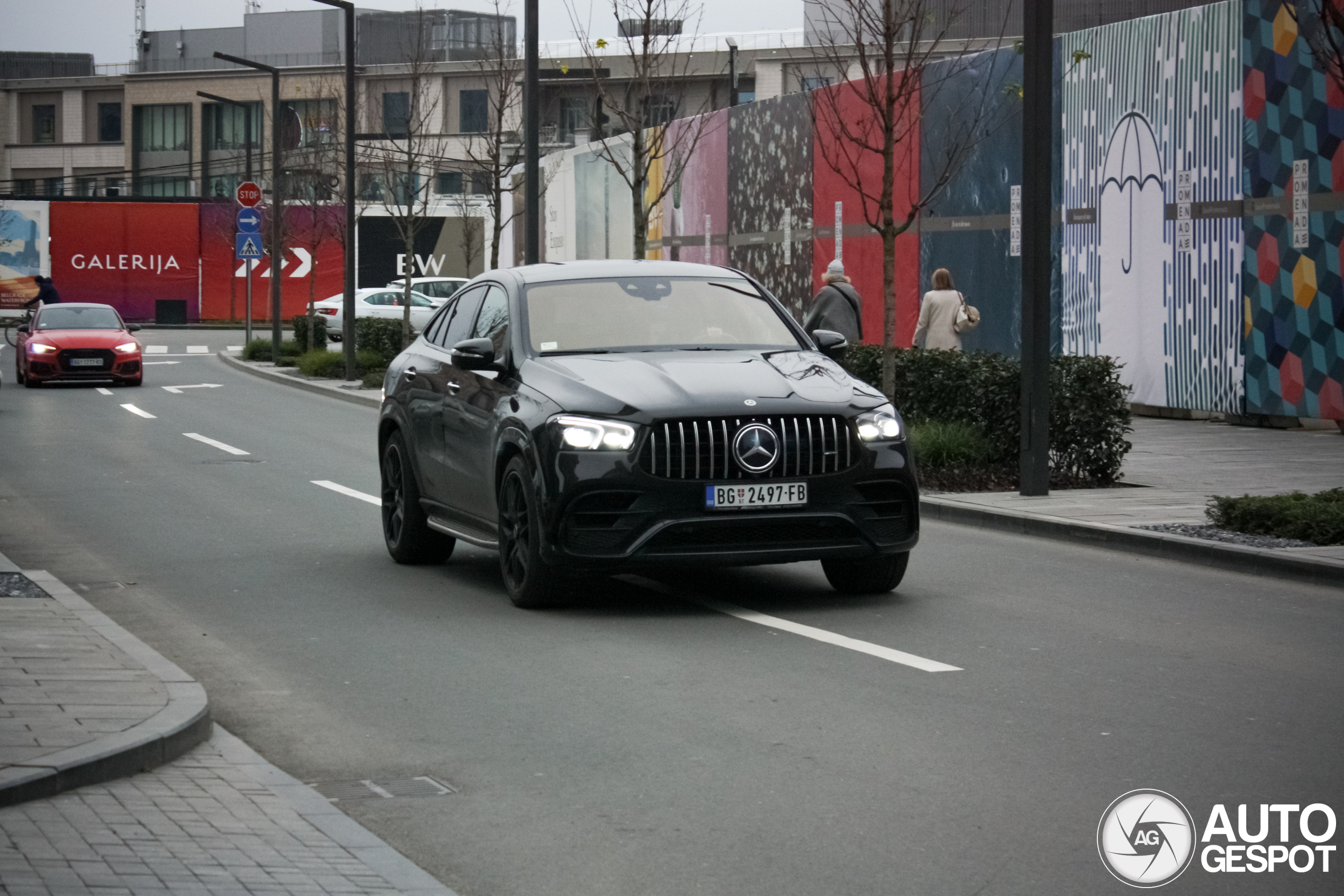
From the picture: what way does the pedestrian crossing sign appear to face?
toward the camera

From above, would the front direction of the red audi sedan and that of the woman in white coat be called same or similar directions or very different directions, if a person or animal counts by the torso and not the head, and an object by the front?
very different directions

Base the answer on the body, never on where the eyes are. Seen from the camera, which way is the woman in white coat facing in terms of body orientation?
away from the camera

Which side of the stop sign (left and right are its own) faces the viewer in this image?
front

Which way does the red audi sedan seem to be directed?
toward the camera

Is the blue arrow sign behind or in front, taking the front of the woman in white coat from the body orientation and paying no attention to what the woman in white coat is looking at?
in front

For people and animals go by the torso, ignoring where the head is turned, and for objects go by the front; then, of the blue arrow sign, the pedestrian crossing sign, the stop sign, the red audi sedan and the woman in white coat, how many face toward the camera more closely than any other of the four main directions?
4

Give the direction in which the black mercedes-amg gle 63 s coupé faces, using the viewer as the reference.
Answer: facing the viewer and to the right of the viewer
